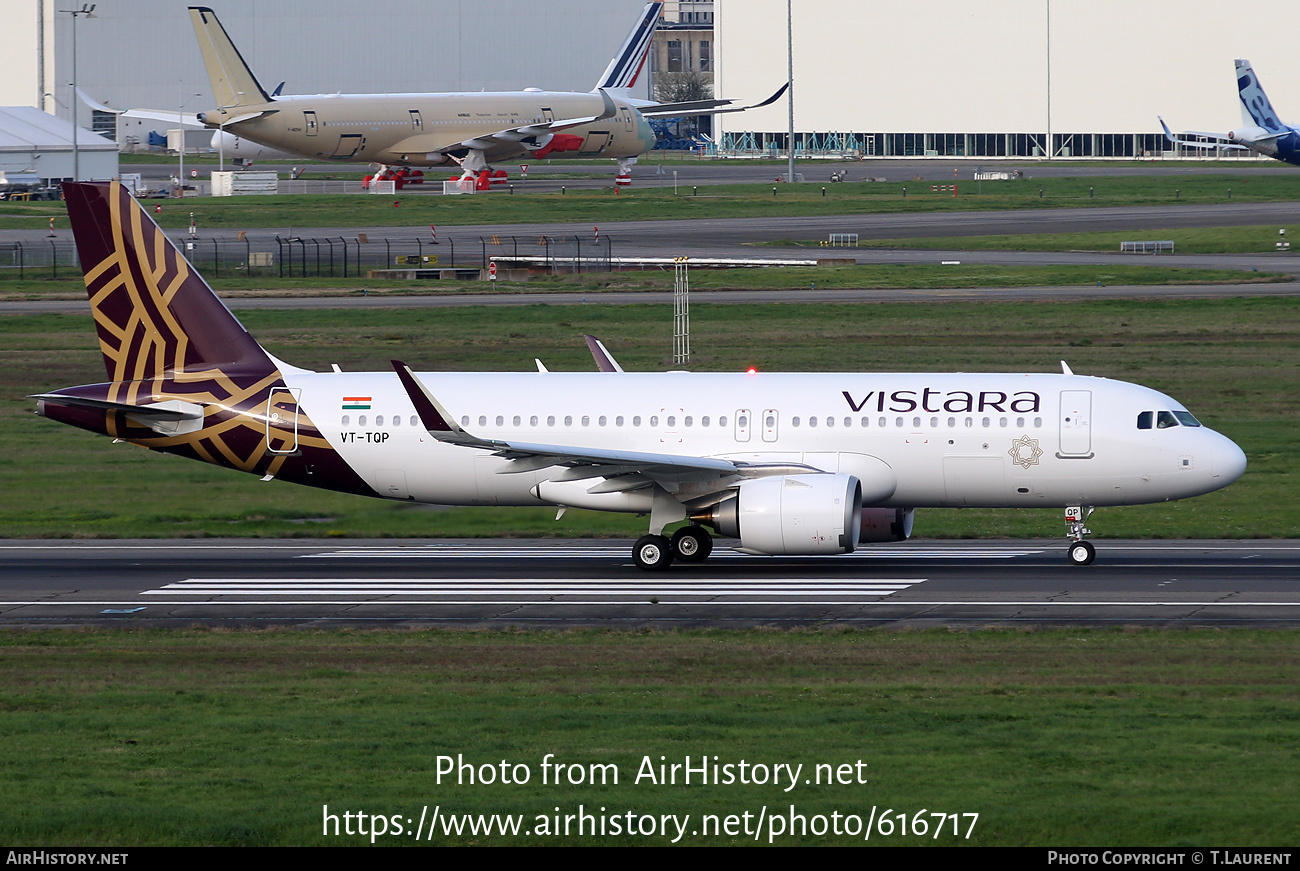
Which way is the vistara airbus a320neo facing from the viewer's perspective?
to the viewer's right
